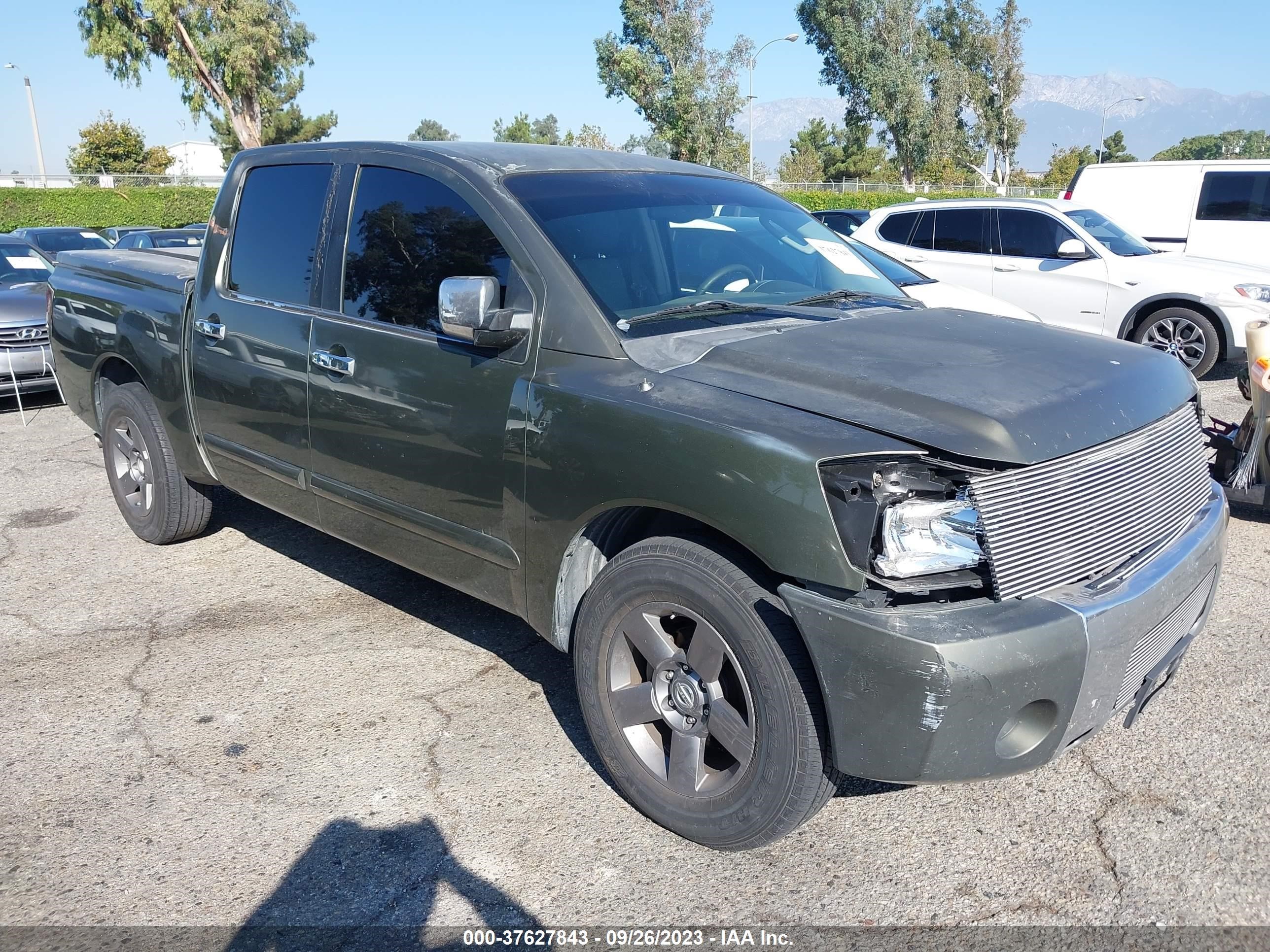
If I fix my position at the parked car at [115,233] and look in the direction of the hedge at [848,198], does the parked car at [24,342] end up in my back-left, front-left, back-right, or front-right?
back-right

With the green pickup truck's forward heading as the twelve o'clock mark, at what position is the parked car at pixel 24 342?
The parked car is roughly at 6 o'clock from the green pickup truck.

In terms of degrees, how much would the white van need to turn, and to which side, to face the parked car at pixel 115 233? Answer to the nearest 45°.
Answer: approximately 180°

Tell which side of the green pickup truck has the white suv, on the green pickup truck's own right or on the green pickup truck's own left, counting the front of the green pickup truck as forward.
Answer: on the green pickup truck's own left

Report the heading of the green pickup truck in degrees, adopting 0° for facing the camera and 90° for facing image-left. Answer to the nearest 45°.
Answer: approximately 315°

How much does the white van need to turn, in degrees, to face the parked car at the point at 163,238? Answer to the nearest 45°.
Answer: approximately 180°

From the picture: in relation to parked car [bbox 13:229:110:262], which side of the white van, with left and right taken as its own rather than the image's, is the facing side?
back

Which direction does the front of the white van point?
to the viewer's right
